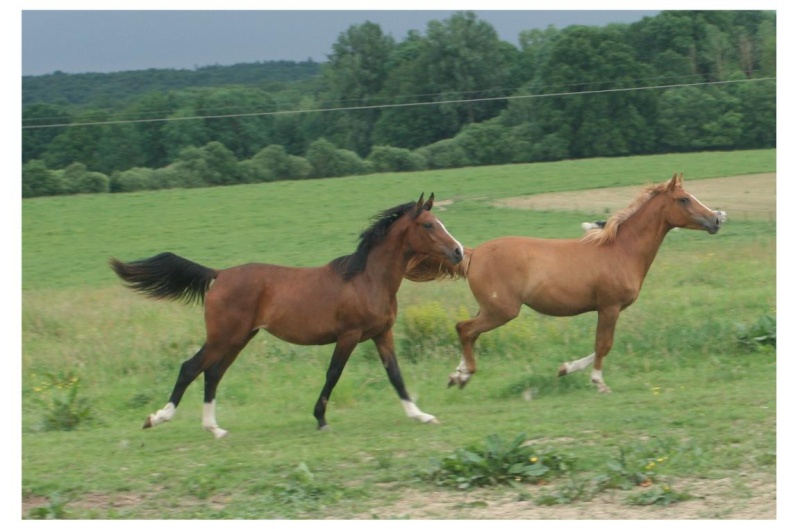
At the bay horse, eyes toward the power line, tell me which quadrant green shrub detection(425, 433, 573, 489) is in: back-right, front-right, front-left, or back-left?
back-right

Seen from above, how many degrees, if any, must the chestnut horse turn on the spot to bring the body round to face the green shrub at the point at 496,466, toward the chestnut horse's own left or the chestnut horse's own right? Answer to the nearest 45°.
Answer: approximately 90° to the chestnut horse's own right

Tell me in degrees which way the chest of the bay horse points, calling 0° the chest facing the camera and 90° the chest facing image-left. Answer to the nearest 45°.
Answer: approximately 270°

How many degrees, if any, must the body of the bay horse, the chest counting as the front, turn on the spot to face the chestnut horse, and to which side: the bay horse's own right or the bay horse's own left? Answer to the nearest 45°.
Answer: approximately 45° to the bay horse's own left

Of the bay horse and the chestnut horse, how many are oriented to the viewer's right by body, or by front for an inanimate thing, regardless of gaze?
2

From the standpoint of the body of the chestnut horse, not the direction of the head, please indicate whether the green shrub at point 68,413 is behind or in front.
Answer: behind

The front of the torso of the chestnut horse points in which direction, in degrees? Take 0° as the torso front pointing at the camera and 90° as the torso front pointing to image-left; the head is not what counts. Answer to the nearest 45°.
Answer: approximately 270°

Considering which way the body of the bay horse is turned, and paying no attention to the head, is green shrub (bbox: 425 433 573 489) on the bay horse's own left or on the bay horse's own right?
on the bay horse's own right

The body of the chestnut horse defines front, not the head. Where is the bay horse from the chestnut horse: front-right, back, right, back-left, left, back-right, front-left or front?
back-right

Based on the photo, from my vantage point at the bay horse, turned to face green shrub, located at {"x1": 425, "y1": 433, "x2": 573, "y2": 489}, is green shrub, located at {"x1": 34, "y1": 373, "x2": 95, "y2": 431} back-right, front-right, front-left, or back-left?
back-right

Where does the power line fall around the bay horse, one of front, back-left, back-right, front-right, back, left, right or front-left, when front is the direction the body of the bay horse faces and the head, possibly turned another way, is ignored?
left
